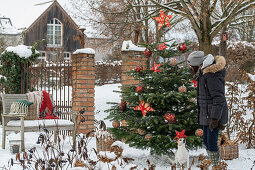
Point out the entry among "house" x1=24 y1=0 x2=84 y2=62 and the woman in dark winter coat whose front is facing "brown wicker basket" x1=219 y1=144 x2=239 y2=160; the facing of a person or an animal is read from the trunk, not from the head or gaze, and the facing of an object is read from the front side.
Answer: the house

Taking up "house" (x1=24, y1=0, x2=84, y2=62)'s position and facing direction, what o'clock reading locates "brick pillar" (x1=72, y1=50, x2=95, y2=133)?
The brick pillar is roughly at 12 o'clock from the house.

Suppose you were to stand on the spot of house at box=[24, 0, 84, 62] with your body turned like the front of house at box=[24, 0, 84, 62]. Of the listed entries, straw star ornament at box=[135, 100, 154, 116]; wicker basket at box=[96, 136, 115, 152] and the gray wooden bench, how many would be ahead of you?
3

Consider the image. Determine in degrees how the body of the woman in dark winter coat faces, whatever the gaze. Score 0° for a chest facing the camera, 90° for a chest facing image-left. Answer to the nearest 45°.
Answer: approximately 45°

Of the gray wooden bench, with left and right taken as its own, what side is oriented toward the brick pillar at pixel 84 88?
left

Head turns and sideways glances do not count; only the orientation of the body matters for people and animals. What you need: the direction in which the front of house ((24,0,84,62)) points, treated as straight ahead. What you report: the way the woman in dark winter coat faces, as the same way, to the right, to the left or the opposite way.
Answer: to the right

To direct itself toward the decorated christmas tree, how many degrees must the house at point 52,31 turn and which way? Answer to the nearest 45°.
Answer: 0° — it already faces it

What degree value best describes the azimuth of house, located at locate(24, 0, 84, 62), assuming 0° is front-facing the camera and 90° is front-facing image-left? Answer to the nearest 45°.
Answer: approximately 0°

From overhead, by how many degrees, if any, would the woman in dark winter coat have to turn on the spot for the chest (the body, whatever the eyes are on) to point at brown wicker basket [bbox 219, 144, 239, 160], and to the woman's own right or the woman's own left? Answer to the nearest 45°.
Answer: approximately 135° to the woman's own right
